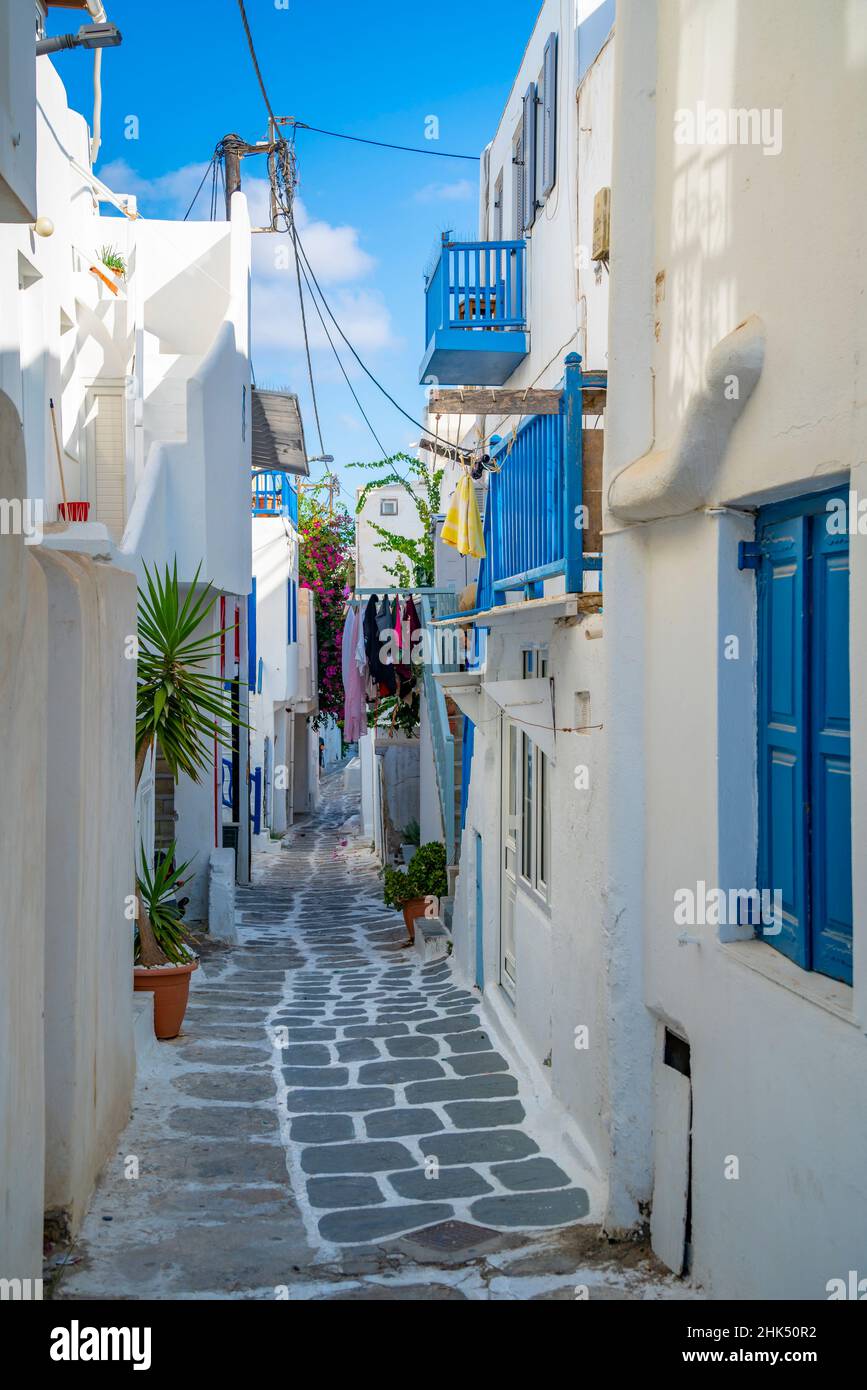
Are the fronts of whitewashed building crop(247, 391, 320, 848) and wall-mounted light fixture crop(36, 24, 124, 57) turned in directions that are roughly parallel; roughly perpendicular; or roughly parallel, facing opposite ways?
roughly parallel

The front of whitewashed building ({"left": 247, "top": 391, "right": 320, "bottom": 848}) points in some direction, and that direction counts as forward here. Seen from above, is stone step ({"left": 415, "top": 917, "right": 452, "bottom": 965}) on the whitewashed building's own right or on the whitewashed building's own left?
on the whitewashed building's own right

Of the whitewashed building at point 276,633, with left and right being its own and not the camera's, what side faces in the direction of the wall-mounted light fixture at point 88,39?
right

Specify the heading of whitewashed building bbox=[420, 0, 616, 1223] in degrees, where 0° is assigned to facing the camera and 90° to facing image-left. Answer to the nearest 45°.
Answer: approximately 90°

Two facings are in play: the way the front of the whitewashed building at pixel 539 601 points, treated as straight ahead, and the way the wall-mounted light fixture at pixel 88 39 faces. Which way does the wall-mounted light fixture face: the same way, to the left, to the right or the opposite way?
the opposite way

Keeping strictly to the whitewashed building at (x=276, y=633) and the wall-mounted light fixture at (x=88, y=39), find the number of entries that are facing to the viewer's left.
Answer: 0

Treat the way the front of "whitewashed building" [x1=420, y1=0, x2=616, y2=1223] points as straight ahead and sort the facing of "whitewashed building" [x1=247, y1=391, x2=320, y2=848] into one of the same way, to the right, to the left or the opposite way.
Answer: the opposite way

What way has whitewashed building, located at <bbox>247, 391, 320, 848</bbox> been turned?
to the viewer's right

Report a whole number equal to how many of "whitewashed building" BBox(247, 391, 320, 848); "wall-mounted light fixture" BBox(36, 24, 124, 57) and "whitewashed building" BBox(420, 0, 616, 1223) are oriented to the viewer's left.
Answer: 1

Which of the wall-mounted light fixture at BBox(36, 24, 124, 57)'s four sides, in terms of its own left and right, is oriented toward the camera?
right
